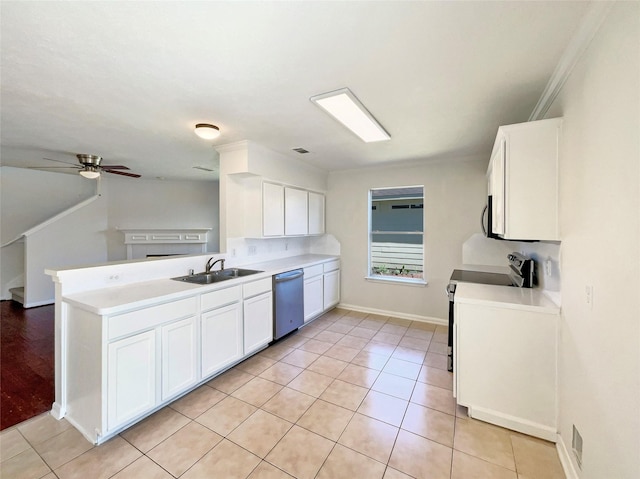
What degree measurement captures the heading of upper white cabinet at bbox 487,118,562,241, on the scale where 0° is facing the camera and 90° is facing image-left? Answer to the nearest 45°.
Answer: approximately 90°

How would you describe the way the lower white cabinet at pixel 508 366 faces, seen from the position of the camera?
facing to the left of the viewer

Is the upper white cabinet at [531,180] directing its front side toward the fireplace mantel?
yes

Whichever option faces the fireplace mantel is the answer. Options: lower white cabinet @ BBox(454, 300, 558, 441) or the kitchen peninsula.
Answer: the lower white cabinet
